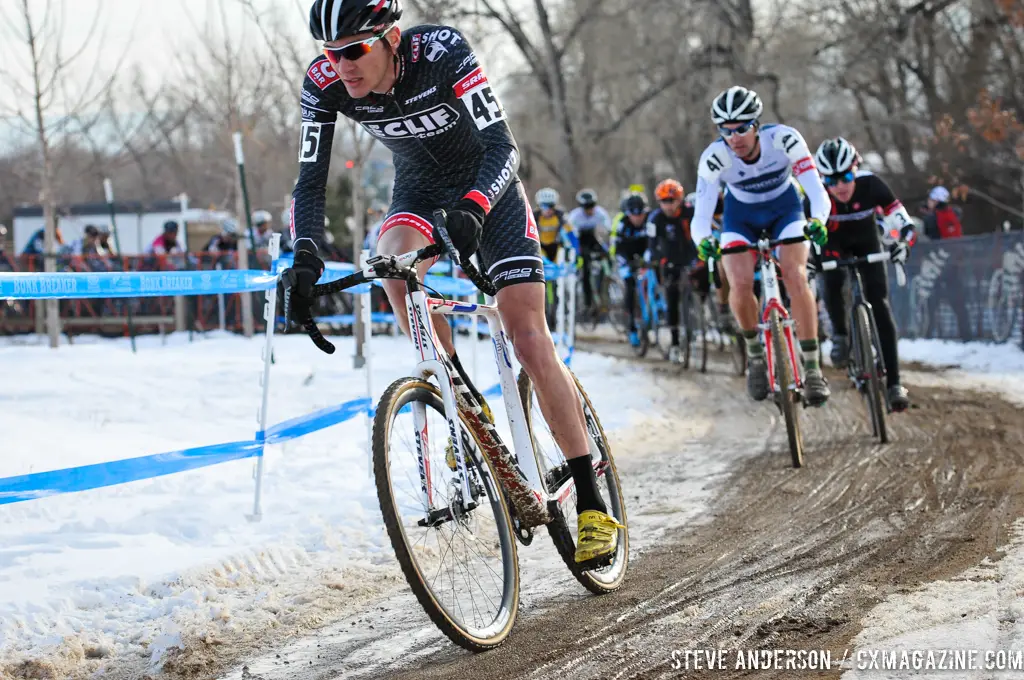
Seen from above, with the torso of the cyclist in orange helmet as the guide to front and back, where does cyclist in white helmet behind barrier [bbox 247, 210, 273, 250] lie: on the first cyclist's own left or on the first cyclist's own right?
on the first cyclist's own right

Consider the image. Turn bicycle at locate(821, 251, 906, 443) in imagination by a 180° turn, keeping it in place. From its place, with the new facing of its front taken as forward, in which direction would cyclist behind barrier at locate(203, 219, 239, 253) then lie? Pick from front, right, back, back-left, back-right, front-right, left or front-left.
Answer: front-left

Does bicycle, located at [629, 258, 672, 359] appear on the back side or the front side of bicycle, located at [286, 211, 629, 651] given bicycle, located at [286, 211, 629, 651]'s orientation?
on the back side

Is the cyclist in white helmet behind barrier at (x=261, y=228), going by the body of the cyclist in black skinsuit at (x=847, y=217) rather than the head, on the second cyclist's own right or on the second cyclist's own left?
on the second cyclist's own right

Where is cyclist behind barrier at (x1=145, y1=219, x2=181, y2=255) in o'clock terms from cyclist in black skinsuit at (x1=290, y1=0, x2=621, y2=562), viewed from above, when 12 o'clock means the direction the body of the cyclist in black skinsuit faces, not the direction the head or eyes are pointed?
The cyclist behind barrier is roughly at 4 o'clock from the cyclist in black skinsuit.

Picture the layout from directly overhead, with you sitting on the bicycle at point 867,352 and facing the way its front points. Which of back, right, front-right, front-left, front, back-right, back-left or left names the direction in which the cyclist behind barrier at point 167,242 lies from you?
back-right
